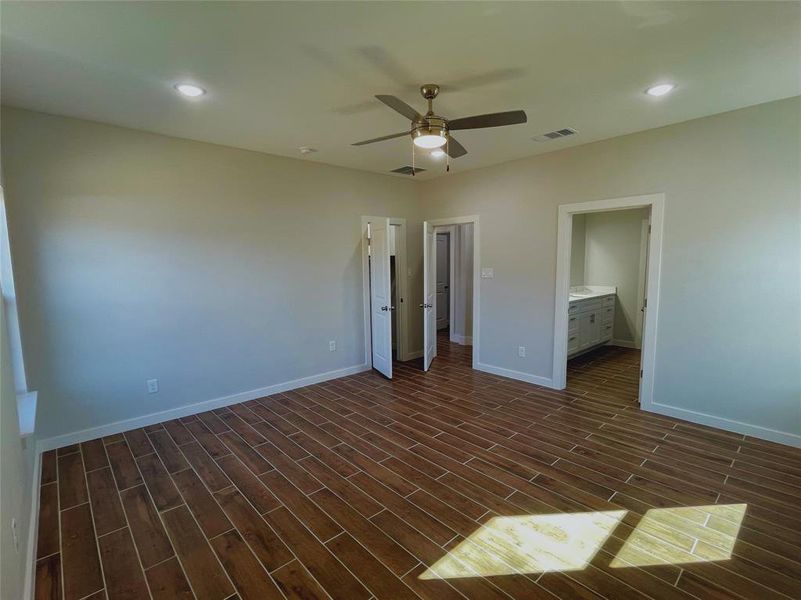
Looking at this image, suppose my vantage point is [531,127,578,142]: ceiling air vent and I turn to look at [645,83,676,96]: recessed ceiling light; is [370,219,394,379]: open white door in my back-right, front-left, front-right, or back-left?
back-right

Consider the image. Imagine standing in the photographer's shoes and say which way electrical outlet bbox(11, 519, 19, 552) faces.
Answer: facing to the right of the viewer

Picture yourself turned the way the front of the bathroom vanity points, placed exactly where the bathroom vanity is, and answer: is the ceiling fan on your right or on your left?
on your right

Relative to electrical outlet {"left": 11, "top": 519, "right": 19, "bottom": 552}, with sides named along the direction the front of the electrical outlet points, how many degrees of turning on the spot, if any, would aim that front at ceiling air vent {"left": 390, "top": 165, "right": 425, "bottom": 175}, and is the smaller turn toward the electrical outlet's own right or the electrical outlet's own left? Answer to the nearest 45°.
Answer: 0° — it already faces it

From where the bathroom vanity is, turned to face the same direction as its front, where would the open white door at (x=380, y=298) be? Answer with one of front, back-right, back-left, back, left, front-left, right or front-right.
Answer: right

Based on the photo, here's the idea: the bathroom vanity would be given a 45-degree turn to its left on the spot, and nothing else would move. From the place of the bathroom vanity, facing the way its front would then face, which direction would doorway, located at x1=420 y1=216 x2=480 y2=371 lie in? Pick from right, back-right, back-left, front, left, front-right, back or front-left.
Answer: back

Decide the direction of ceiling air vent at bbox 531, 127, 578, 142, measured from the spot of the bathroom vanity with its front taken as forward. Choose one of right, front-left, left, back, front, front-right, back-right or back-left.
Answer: front-right

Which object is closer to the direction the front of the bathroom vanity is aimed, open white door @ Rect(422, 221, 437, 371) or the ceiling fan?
the ceiling fan

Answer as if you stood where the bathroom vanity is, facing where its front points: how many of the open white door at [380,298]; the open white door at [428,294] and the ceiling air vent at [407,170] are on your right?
3

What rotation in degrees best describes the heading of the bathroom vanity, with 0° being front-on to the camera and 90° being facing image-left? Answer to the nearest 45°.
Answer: approximately 315°

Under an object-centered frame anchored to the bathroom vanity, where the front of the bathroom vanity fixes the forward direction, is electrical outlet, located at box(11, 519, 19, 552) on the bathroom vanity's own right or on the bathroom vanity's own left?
on the bathroom vanity's own right

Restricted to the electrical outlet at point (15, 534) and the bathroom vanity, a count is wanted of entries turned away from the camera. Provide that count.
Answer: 0

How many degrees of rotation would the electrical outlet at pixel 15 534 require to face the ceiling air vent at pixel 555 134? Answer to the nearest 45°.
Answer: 0° — it already faces it

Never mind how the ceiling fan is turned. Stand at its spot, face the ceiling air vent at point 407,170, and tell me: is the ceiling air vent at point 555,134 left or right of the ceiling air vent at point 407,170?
right
